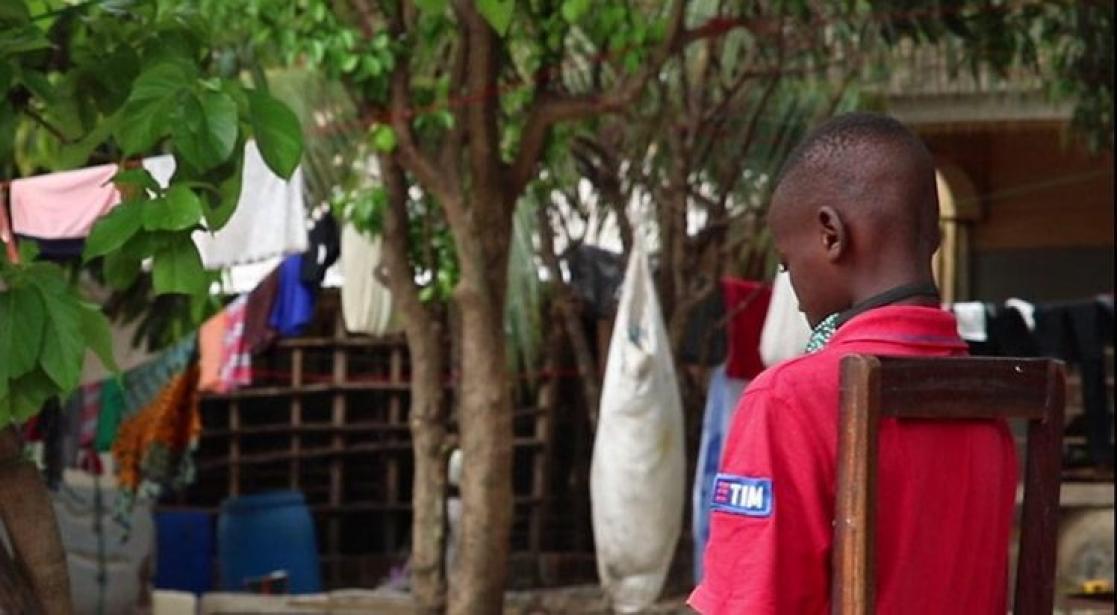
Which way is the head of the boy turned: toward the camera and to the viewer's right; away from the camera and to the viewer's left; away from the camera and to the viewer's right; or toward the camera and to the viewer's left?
away from the camera and to the viewer's left

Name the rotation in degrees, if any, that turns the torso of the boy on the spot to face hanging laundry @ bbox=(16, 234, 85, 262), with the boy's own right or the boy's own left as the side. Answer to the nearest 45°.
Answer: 0° — they already face it

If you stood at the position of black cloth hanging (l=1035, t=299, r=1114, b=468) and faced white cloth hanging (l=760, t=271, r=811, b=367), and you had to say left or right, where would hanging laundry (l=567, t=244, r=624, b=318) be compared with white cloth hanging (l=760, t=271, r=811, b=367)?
right

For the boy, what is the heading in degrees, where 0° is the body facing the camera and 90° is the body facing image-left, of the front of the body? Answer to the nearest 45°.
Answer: approximately 135°
